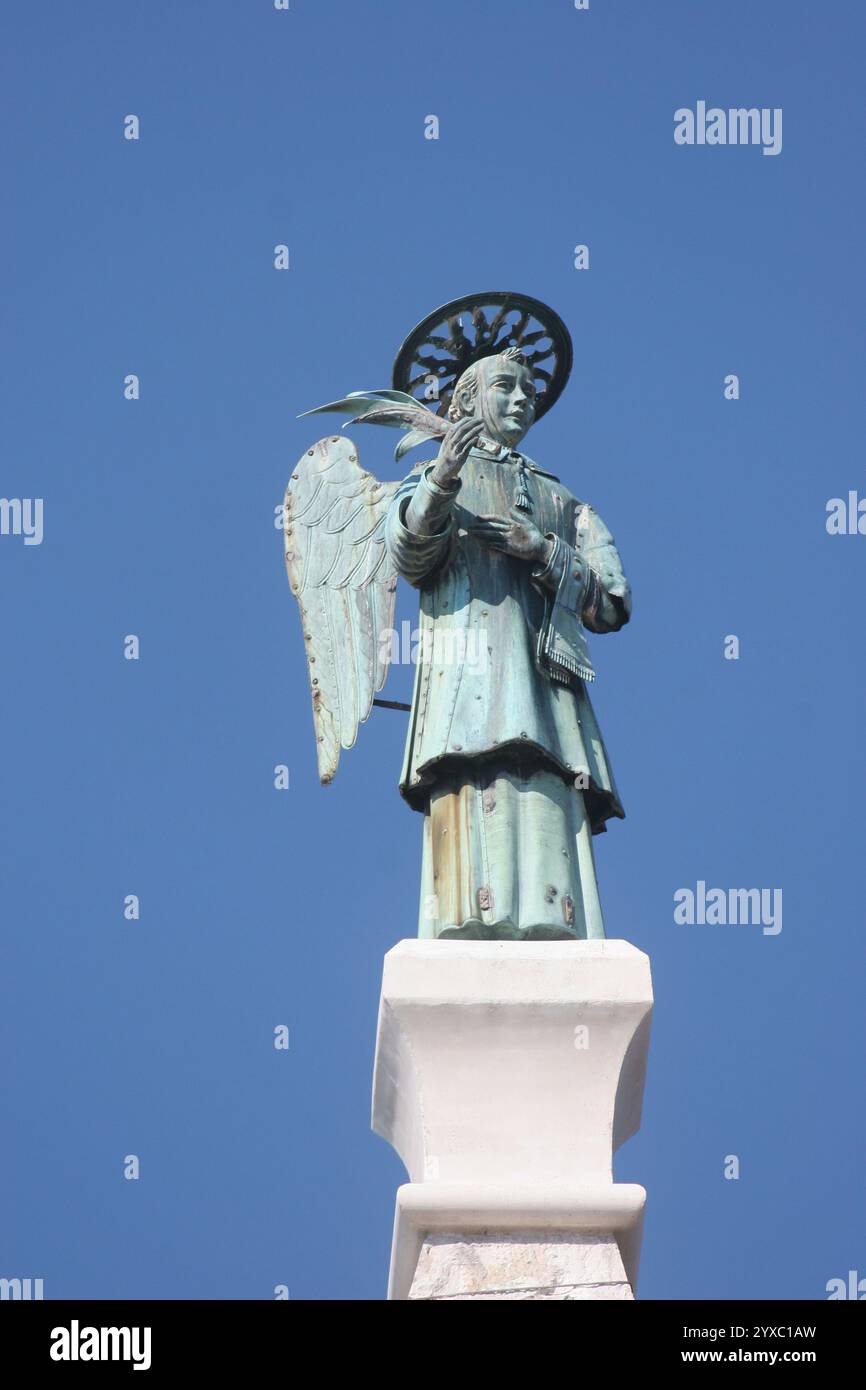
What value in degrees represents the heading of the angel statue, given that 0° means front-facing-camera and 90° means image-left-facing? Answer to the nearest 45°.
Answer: approximately 315°
